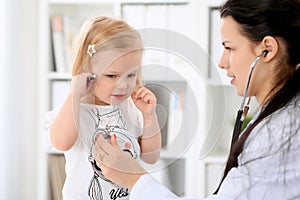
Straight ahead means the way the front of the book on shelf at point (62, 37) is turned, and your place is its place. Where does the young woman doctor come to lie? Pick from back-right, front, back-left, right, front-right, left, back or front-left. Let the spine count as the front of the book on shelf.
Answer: front

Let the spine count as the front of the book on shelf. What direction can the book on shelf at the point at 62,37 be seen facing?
toward the camera

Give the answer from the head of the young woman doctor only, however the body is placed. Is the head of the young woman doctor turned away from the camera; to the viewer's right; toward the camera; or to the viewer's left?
to the viewer's left

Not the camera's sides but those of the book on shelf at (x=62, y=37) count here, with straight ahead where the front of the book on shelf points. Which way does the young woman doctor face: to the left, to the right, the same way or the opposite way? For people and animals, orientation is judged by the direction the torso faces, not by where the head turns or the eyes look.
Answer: to the right

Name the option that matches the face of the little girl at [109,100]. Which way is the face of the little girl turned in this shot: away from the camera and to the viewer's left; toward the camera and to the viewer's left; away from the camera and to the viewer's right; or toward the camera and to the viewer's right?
toward the camera and to the viewer's right

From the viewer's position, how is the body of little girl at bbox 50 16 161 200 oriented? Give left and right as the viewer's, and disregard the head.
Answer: facing the viewer and to the right of the viewer

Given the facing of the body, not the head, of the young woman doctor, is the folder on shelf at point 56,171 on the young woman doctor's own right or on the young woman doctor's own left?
on the young woman doctor's own right

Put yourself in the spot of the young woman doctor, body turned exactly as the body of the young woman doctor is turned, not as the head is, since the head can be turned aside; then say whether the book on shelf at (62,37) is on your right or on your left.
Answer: on your right

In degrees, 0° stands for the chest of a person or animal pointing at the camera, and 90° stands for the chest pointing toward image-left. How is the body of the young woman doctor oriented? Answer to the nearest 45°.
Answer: approximately 90°

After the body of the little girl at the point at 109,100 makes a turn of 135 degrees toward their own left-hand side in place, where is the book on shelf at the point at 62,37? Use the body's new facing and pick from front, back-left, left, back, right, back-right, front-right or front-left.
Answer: front

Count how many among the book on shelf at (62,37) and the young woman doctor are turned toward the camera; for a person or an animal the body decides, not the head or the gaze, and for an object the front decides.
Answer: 1
